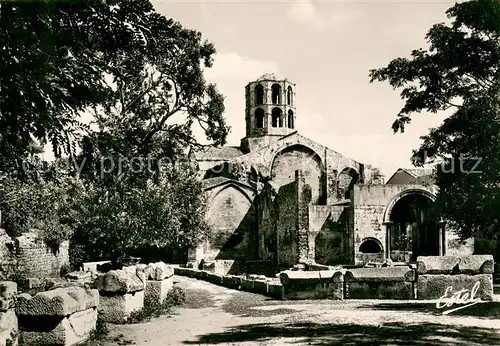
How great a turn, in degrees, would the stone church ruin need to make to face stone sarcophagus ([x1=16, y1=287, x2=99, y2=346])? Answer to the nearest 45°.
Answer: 0° — it already faces it

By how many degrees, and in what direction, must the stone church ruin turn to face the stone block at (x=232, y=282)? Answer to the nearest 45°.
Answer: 0° — it already faces it

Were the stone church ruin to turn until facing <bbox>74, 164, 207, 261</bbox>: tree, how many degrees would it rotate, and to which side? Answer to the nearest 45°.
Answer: approximately 45° to its right

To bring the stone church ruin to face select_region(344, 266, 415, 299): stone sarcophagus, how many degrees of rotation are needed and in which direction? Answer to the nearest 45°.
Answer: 0° — it already faces it

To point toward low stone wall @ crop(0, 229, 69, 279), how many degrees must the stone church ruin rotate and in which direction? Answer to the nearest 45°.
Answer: approximately 45° to its right

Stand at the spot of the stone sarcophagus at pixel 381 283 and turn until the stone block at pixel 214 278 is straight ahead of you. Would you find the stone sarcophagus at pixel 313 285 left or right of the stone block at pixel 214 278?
left

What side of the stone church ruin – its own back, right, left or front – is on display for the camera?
front

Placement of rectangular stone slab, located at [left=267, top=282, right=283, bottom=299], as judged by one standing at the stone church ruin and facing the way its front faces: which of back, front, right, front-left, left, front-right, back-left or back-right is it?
front

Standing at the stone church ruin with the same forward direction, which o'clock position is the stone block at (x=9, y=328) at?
The stone block is roughly at 12 o'clock from the stone church ruin.

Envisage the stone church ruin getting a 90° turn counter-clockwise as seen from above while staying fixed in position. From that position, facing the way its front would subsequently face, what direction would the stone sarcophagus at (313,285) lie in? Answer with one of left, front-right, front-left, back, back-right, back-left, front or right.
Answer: right

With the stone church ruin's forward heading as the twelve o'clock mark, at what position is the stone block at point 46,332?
The stone block is roughly at 12 o'clock from the stone church ruin.

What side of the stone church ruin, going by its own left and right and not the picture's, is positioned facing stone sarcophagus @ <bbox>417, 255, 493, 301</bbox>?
front

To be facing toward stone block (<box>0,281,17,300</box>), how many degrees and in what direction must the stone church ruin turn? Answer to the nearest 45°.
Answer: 0° — it already faces it

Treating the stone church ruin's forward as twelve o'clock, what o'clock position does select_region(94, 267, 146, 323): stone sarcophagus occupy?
The stone sarcophagus is roughly at 12 o'clock from the stone church ruin.

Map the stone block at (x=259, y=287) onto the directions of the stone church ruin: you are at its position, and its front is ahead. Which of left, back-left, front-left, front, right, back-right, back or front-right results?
front
